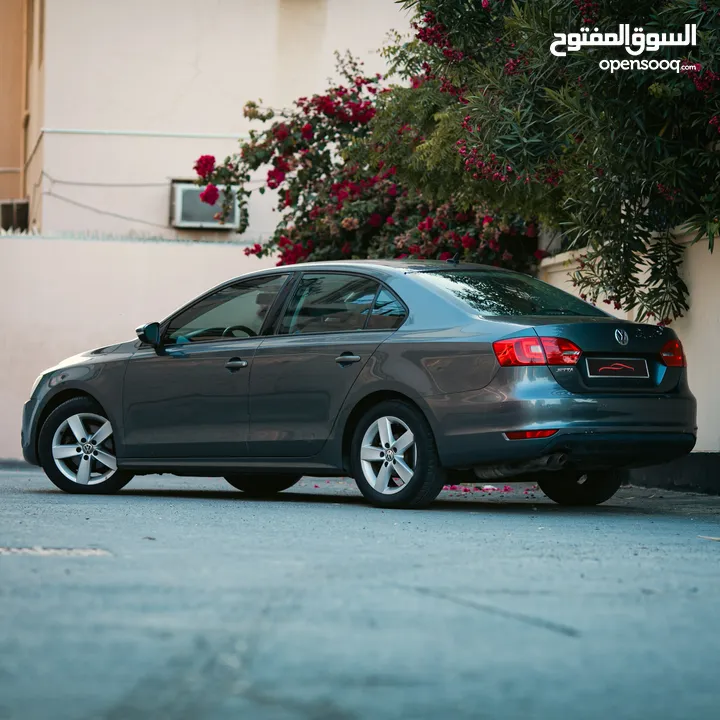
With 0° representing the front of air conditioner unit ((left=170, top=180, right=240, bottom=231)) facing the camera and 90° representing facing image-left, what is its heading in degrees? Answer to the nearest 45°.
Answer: approximately 0°

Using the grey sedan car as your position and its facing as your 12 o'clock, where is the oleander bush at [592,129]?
The oleander bush is roughly at 3 o'clock from the grey sedan car.

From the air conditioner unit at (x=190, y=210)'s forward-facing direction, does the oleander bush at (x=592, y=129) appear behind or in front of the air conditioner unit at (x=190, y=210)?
in front

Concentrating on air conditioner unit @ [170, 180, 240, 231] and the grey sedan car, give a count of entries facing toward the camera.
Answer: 1

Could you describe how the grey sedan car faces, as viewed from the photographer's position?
facing away from the viewer and to the left of the viewer

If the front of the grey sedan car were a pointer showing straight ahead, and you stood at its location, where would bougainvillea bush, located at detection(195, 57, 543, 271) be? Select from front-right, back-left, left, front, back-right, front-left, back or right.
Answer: front-right

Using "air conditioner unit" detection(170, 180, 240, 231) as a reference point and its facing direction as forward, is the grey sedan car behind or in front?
in front

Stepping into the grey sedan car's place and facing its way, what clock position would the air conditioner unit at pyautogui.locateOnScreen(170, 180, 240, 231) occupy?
The air conditioner unit is roughly at 1 o'clock from the grey sedan car.
